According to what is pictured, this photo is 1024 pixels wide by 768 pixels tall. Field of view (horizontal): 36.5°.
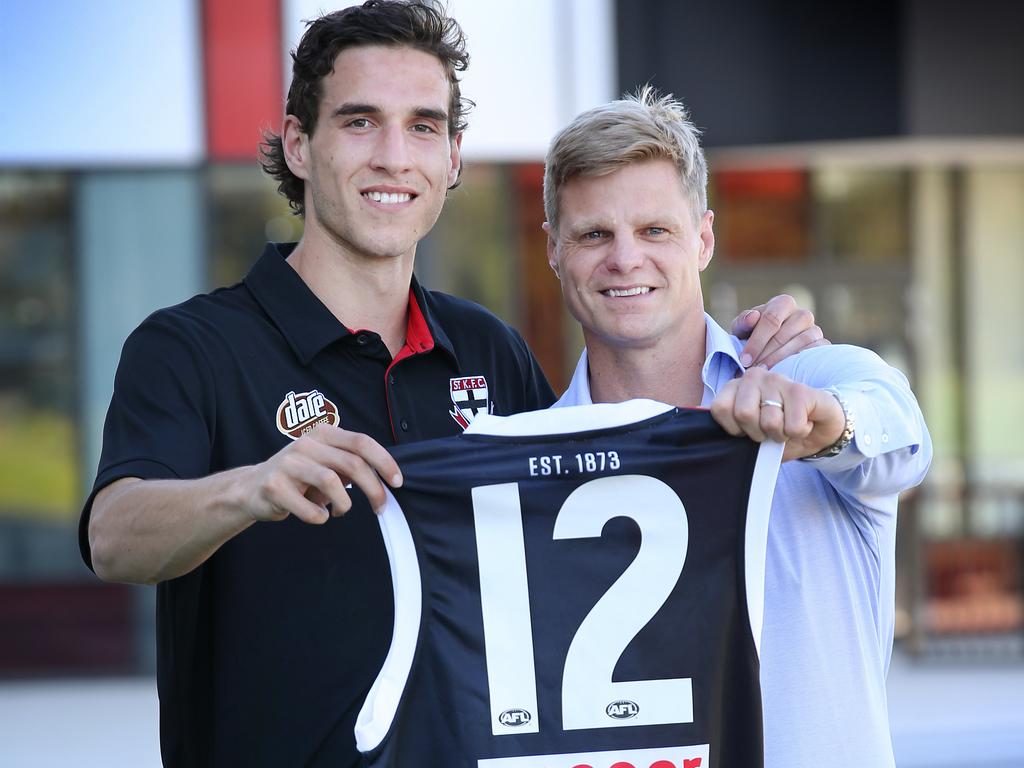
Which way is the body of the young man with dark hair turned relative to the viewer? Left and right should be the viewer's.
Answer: facing the viewer and to the right of the viewer

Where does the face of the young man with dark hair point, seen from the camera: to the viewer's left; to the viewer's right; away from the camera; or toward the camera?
toward the camera
